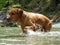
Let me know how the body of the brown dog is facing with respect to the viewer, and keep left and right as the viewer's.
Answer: facing to the left of the viewer
